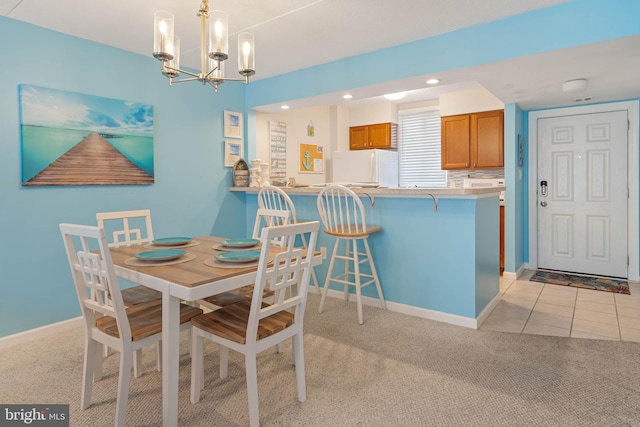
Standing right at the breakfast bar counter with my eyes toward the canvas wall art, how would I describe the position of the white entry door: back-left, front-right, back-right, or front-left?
back-right

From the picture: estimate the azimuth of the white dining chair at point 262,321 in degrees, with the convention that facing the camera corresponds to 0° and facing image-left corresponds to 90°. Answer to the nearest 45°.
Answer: approximately 135°

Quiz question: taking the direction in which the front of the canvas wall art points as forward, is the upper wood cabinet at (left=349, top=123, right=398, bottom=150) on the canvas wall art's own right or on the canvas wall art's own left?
on the canvas wall art's own left

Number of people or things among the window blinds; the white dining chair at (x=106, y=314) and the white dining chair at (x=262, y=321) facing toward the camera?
1

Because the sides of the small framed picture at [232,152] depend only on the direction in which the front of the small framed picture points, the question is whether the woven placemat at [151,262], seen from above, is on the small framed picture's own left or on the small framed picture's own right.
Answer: on the small framed picture's own right

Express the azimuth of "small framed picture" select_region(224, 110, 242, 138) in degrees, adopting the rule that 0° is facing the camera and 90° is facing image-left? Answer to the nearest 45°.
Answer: approximately 315°

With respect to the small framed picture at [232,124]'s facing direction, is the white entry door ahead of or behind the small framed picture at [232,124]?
ahead

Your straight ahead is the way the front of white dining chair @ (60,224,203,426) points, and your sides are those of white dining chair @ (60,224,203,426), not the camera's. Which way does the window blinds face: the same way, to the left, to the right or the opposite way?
the opposite way

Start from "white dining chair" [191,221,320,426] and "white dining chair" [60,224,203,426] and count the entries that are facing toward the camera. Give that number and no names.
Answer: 0

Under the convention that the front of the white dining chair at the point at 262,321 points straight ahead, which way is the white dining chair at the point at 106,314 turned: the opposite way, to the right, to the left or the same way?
to the right

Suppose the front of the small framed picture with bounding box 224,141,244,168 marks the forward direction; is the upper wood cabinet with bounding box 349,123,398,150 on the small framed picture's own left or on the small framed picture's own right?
on the small framed picture's own left
